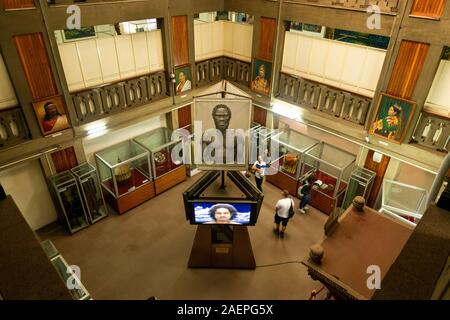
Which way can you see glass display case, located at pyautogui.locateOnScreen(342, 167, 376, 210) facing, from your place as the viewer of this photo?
facing the viewer and to the left of the viewer

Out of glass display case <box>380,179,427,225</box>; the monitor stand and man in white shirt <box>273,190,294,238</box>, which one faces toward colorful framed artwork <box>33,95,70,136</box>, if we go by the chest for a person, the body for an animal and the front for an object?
the glass display case

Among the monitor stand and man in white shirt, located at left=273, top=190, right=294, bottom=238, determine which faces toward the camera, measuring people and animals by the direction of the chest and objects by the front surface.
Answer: the monitor stand

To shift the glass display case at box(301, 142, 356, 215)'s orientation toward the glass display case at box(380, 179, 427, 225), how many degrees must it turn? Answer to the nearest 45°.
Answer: approximately 135° to its left

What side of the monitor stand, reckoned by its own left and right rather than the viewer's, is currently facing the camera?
front

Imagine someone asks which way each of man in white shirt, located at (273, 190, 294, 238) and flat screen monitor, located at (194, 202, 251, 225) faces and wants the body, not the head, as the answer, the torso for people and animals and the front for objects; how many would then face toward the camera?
1

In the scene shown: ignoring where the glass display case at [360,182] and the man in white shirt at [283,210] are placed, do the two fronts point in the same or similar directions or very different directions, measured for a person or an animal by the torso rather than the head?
very different directions

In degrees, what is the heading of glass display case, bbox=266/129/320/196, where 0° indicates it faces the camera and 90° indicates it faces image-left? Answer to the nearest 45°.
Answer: approximately 45°

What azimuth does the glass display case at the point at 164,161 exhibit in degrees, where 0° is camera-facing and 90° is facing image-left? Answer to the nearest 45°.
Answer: approximately 315°

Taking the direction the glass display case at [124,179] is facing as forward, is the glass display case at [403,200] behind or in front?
in front

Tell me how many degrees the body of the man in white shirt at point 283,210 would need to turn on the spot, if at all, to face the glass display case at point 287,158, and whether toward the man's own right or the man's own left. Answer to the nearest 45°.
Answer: approximately 45° to the man's own left

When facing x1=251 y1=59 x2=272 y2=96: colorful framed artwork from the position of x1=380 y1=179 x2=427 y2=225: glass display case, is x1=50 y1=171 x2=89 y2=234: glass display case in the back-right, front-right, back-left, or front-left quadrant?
front-left

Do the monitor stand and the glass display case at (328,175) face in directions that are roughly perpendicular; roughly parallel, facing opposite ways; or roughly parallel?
roughly perpendicular

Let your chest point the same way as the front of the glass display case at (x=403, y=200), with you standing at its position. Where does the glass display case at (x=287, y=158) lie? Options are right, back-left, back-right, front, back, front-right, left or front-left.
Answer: front-right

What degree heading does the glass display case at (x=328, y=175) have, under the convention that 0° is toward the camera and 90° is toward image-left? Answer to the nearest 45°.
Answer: approximately 45°

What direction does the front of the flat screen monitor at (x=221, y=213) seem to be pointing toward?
toward the camera

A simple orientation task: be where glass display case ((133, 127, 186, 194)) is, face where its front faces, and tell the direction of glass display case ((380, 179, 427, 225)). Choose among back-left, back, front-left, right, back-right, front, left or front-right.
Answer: front

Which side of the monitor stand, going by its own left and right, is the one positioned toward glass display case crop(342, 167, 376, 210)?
left

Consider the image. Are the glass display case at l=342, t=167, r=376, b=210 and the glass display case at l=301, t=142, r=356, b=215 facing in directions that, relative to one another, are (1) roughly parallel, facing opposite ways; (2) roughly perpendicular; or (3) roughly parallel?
roughly parallel

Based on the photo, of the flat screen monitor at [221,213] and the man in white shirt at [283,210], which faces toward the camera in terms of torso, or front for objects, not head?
the flat screen monitor

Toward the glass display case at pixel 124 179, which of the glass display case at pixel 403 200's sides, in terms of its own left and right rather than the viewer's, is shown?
front
